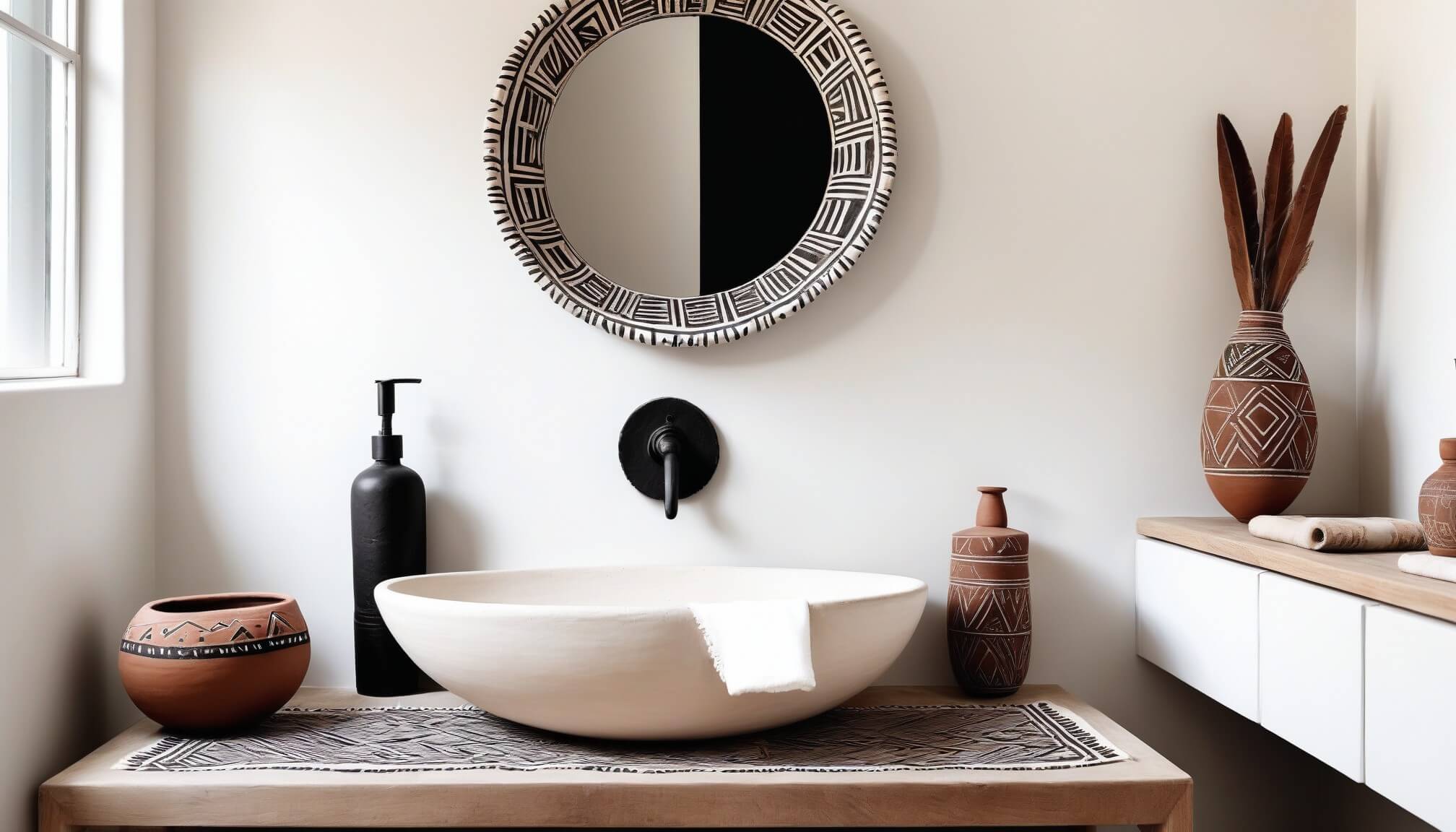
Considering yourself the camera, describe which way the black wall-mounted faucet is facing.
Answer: facing the viewer

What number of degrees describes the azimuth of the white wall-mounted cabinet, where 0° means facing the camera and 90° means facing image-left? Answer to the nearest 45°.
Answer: approximately 45°

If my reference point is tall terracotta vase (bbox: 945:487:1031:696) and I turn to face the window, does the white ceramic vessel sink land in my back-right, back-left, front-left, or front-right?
front-left

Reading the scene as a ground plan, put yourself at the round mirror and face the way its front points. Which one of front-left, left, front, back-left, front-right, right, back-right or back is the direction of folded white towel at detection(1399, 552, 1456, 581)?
front-left

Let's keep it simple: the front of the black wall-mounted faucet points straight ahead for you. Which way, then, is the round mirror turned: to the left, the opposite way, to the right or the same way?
the same way

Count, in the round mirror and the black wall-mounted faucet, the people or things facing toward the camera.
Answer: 2

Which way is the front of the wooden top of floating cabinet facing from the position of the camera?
facing the viewer and to the left of the viewer

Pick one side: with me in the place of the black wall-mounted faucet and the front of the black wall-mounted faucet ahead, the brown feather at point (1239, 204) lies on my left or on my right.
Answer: on my left

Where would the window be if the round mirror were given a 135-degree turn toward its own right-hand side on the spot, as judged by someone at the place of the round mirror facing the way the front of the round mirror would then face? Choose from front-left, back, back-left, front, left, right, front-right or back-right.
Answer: front-left

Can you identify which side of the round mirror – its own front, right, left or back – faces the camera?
front

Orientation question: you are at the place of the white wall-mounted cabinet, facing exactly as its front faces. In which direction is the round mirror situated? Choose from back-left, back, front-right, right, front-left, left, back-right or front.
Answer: front-right
